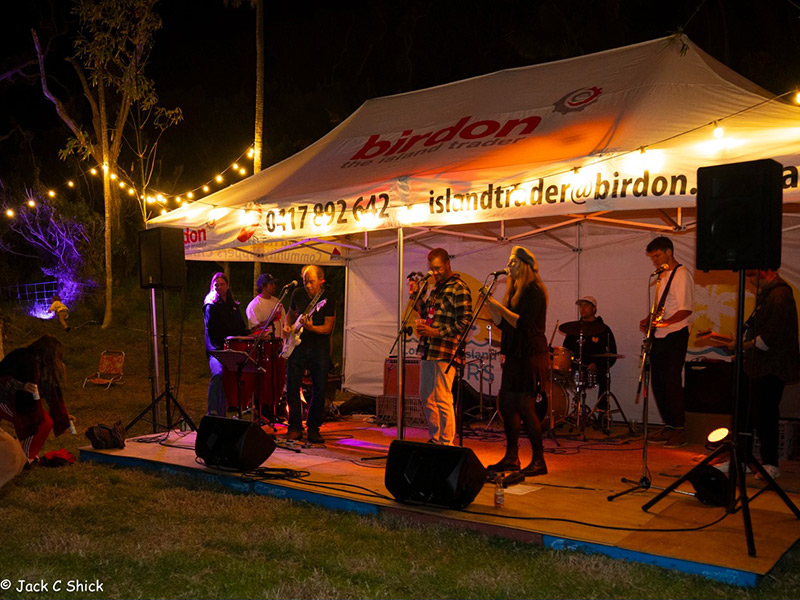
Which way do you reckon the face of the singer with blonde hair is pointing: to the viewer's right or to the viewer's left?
to the viewer's left

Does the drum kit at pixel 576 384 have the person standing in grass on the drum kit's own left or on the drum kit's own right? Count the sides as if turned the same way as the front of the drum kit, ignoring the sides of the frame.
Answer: on the drum kit's own right

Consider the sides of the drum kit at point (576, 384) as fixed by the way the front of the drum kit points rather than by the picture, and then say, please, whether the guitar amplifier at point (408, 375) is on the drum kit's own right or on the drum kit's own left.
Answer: on the drum kit's own right

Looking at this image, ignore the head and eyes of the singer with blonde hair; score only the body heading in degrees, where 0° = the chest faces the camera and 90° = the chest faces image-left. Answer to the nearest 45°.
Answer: approximately 90°

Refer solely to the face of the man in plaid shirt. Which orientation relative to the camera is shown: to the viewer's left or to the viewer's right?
to the viewer's left

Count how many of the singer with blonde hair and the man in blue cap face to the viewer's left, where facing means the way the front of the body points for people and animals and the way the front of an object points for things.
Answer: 1

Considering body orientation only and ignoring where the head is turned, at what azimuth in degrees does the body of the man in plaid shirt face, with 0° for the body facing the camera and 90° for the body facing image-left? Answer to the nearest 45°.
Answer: approximately 45°

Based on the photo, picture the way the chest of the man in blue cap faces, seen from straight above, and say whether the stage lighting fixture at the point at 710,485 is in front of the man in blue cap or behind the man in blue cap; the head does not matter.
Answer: in front

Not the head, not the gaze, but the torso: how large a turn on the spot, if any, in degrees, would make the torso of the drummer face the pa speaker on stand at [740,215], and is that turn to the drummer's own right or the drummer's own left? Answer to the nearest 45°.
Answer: approximately 45° to the drummer's own left

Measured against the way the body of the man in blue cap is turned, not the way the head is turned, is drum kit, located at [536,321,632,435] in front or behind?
in front

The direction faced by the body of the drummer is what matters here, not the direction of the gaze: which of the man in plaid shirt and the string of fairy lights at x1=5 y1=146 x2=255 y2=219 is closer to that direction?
the man in plaid shirt

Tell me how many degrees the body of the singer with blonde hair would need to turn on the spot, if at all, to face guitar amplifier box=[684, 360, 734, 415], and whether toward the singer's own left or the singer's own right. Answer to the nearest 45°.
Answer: approximately 135° to the singer's own right

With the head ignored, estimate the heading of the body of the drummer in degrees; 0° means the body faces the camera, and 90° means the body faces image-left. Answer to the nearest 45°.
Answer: approximately 45°
